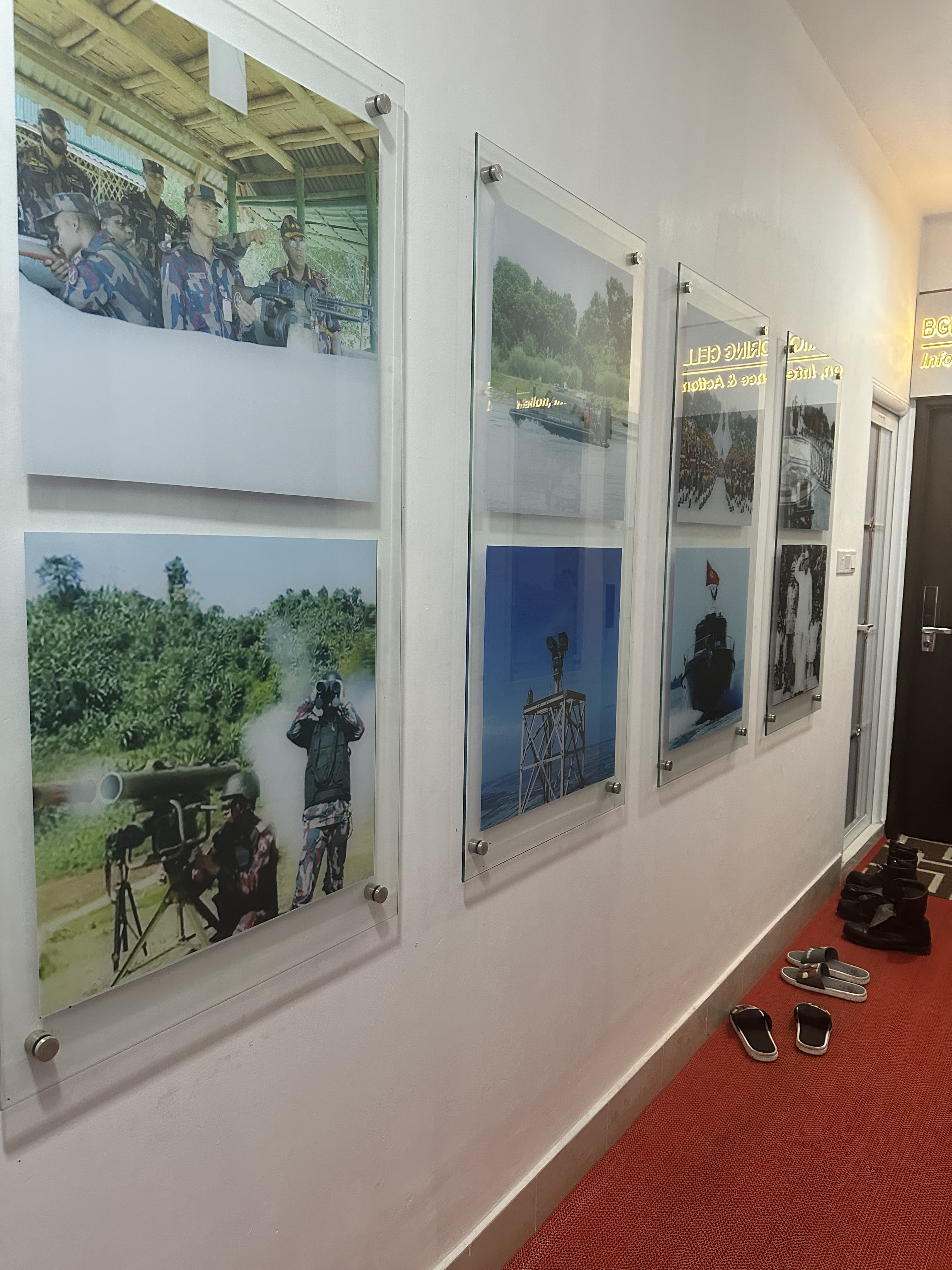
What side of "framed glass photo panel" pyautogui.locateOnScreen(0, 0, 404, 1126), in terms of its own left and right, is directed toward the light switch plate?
left

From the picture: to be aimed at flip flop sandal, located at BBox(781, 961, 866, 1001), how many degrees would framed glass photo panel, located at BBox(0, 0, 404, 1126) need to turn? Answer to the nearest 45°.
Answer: approximately 90° to its left

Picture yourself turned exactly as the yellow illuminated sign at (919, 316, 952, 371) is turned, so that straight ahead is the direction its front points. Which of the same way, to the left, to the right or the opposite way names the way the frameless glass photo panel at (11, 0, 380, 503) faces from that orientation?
to the left

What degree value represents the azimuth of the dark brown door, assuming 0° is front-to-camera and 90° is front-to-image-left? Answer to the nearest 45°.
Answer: approximately 0°

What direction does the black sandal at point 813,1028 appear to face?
away from the camera

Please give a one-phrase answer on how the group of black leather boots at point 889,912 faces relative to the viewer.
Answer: facing to the left of the viewer

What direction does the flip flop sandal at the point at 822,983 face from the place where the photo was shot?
facing away from the viewer and to the left of the viewer
